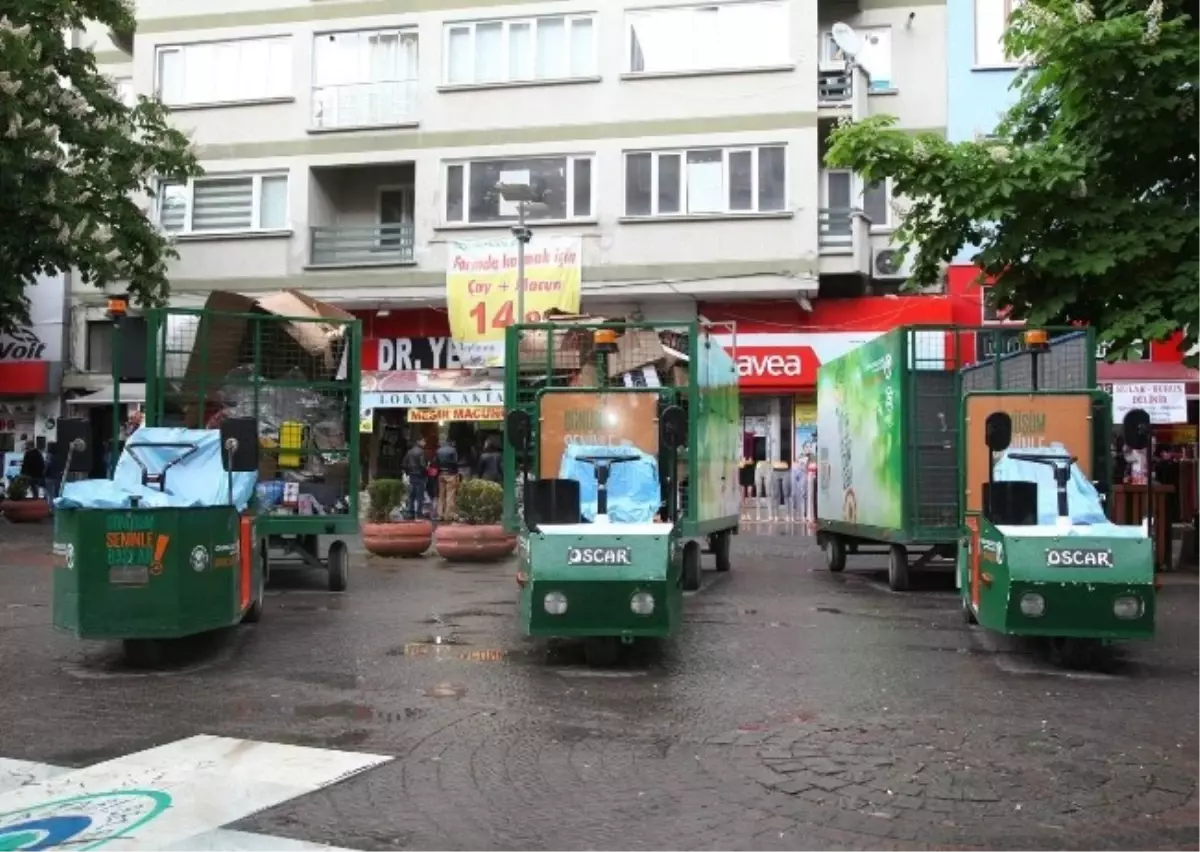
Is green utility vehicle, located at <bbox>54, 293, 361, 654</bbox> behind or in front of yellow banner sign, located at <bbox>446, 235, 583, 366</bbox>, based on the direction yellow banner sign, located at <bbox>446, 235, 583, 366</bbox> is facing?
in front

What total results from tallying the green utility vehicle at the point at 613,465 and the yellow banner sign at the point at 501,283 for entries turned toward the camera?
2

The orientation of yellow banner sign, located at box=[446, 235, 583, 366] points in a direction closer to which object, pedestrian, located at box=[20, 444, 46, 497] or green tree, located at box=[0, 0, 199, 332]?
the green tree

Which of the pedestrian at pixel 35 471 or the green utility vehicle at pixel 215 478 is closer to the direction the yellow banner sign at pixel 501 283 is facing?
the green utility vehicle

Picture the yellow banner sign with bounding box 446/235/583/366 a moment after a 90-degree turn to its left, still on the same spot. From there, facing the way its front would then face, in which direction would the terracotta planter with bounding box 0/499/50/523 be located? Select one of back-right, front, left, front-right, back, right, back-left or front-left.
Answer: back

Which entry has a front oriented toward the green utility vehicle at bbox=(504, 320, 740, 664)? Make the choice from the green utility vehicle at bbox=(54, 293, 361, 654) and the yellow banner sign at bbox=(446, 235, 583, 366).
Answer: the yellow banner sign

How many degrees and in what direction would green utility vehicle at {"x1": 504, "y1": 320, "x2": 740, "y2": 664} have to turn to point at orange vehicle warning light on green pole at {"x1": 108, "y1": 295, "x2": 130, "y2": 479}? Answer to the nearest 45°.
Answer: approximately 90° to its right

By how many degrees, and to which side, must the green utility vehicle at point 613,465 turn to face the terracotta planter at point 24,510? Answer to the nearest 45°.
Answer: approximately 135° to its right

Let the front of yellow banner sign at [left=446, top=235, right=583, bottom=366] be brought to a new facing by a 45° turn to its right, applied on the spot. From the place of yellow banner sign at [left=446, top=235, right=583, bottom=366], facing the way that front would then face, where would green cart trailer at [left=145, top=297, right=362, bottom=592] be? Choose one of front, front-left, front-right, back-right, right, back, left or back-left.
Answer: front-left

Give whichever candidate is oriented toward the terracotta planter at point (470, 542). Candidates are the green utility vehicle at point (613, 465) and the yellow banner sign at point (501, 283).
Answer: the yellow banner sign

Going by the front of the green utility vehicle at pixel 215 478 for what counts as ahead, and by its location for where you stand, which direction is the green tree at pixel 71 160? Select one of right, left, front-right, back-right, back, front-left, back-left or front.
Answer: back-right

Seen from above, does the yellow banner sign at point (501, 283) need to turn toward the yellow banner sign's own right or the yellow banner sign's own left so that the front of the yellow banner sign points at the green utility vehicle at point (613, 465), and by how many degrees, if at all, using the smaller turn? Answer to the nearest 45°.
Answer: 0° — it already faces it

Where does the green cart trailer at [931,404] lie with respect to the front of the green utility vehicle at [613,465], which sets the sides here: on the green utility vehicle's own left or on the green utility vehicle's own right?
on the green utility vehicle's own left

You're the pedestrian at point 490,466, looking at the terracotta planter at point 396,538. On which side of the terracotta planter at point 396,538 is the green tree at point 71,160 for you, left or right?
right

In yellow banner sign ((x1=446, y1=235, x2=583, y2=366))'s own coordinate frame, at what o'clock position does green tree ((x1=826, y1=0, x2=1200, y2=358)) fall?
The green tree is roughly at 11 o'clock from the yellow banner sign.
